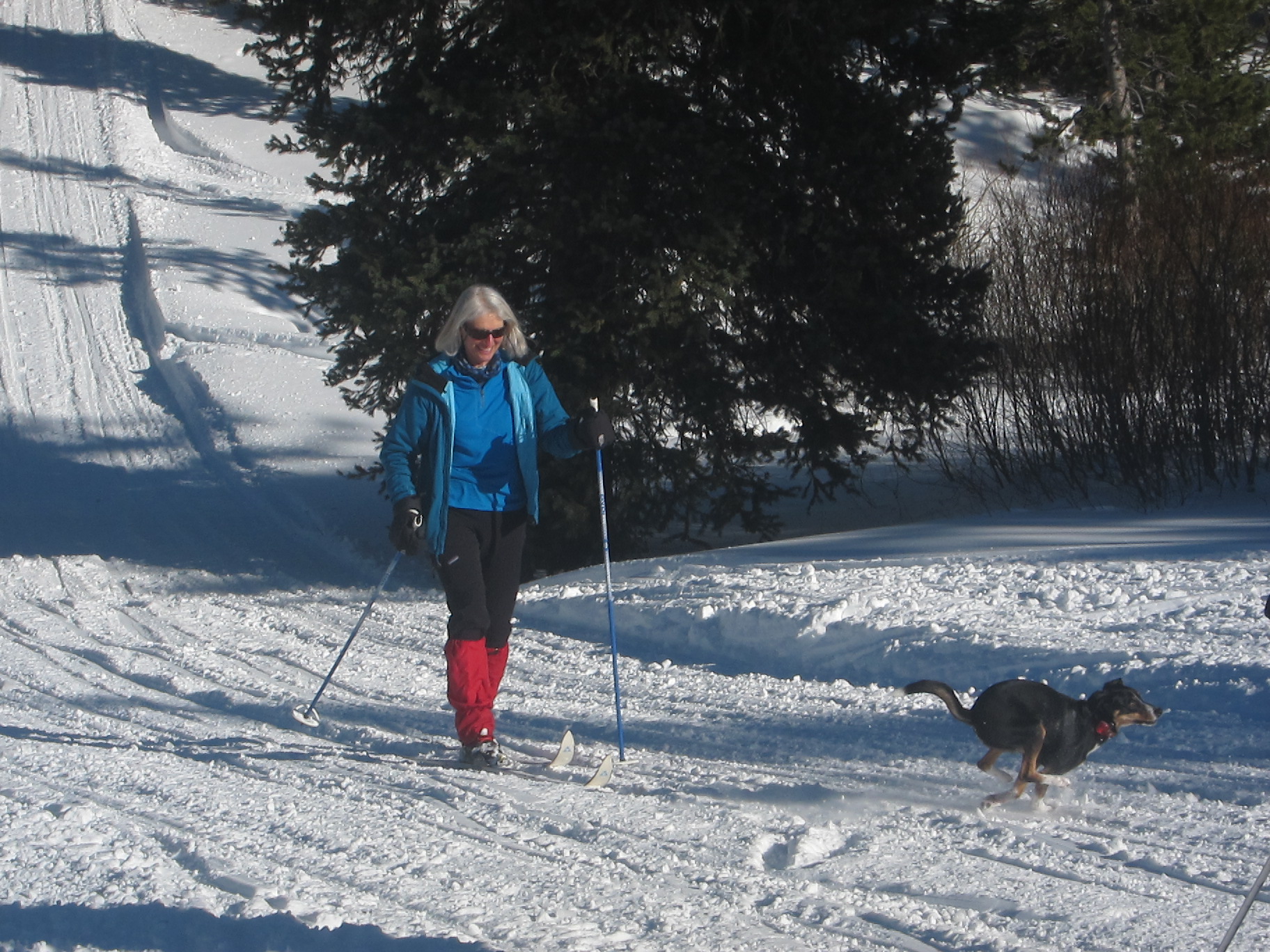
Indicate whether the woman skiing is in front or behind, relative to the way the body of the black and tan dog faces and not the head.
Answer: behind

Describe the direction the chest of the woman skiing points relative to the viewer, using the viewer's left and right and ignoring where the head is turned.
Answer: facing the viewer and to the right of the viewer

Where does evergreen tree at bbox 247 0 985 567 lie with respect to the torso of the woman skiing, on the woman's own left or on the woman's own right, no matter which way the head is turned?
on the woman's own left

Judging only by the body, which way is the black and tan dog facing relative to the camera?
to the viewer's right

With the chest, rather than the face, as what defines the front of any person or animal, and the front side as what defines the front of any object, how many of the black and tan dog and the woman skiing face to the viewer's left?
0

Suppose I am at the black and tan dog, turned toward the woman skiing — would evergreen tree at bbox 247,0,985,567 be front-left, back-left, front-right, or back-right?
front-right

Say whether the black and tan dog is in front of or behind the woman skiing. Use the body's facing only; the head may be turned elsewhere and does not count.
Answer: in front
